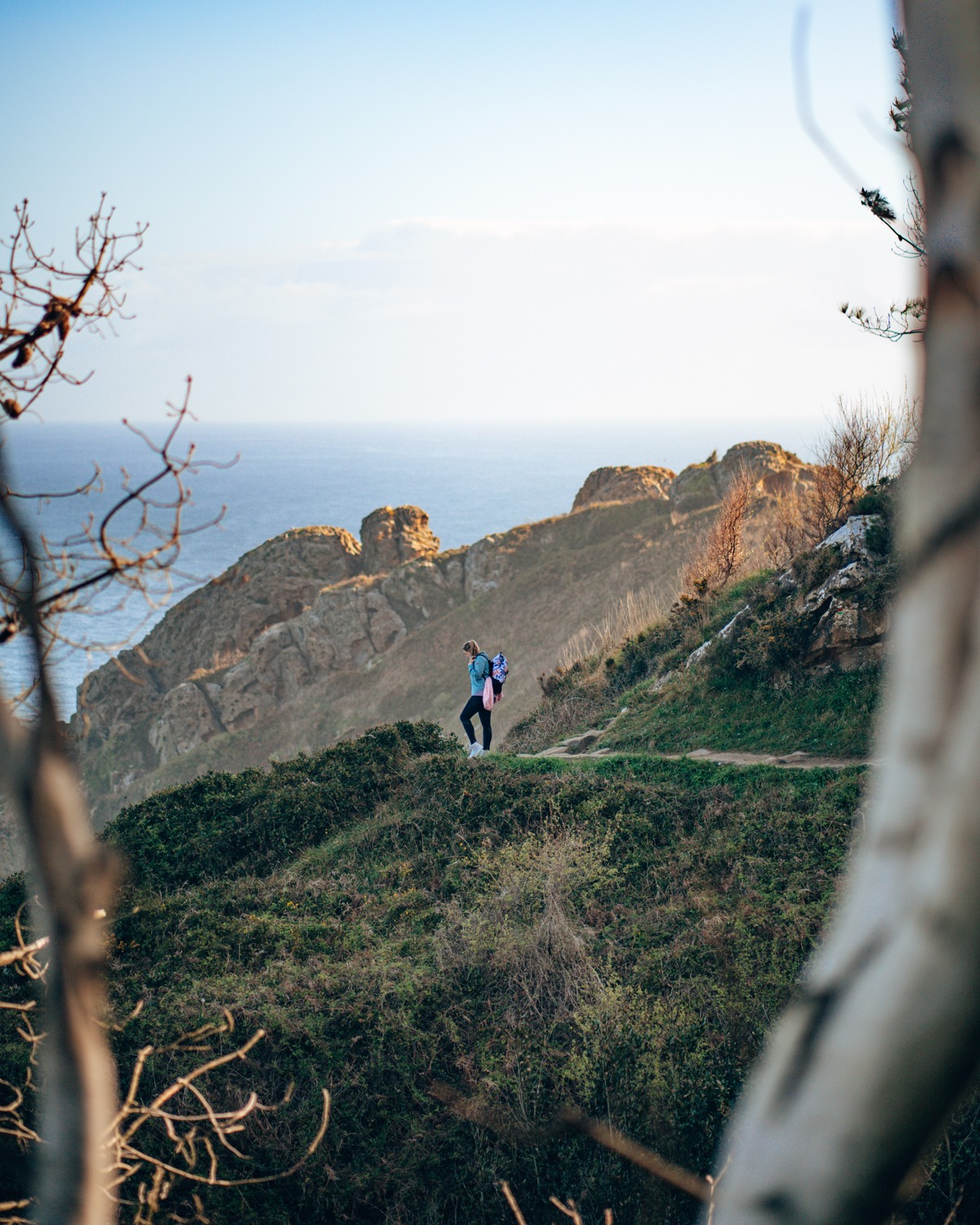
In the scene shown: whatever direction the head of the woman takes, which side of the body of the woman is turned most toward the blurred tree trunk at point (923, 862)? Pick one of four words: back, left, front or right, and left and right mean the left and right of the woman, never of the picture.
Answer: left

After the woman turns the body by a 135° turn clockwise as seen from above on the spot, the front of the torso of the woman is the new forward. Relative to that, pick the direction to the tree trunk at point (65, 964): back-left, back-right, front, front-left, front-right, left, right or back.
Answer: back-right

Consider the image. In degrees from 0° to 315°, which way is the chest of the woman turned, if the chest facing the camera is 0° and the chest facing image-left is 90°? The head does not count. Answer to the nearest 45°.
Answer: approximately 90°
